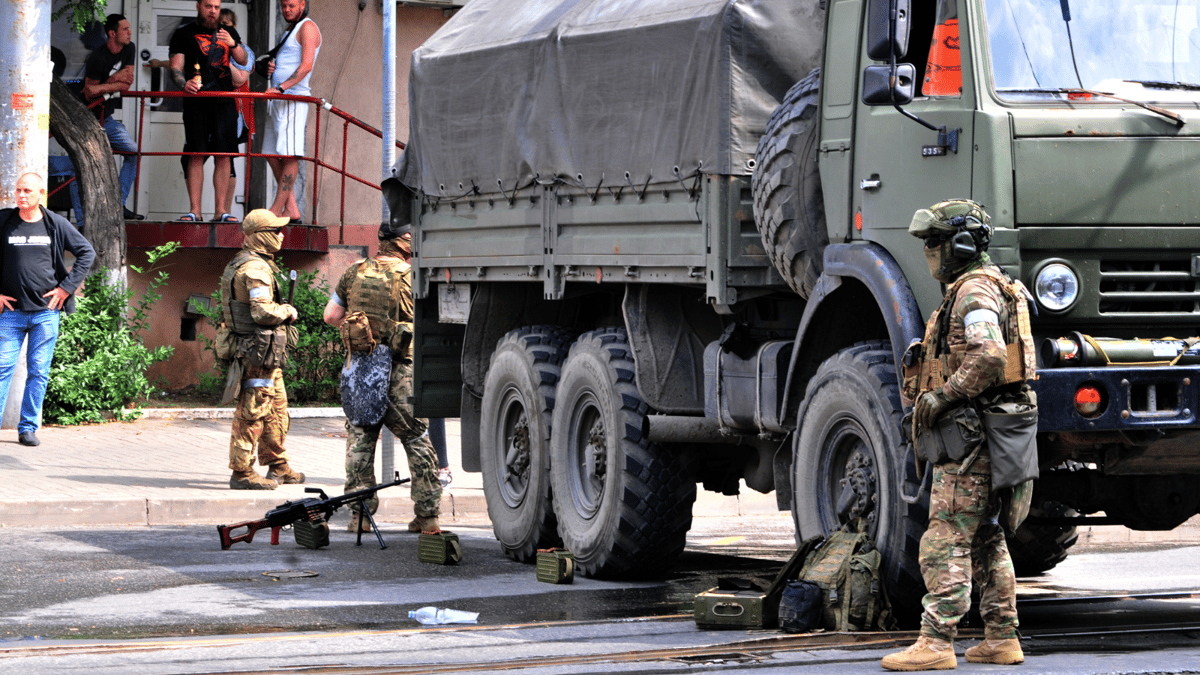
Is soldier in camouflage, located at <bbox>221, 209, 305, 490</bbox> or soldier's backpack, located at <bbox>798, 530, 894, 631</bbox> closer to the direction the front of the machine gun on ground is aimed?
the soldier's backpack

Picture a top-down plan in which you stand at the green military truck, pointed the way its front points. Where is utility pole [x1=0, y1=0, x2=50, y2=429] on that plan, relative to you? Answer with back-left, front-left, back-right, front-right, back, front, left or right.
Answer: back

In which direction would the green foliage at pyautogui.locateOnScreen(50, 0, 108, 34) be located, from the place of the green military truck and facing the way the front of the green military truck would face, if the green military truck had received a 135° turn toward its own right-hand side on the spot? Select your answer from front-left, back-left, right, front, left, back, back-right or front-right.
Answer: front-right

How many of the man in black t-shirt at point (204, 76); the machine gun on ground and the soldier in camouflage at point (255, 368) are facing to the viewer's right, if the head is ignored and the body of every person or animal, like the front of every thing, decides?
2

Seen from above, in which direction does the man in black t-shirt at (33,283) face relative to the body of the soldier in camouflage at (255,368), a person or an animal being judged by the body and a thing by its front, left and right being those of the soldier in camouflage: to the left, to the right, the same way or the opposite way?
to the right

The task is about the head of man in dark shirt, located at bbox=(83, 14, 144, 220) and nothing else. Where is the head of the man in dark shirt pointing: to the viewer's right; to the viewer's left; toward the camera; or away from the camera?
to the viewer's right

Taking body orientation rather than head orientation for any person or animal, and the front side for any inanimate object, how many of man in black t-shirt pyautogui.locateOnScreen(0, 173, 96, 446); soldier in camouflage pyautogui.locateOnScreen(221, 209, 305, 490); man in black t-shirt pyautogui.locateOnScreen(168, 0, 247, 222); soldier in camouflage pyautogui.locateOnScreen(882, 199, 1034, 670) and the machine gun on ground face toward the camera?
2

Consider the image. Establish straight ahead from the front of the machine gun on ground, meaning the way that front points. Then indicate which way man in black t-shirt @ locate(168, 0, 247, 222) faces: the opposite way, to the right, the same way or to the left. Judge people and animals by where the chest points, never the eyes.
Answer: to the right

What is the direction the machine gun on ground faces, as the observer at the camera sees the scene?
facing to the right of the viewer

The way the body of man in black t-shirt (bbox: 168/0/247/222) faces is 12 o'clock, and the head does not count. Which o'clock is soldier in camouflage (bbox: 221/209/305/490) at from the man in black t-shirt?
The soldier in camouflage is roughly at 12 o'clock from the man in black t-shirt.

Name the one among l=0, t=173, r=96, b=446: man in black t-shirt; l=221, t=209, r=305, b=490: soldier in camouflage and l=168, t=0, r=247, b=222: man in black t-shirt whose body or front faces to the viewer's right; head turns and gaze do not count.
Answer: the soldier in camouflage

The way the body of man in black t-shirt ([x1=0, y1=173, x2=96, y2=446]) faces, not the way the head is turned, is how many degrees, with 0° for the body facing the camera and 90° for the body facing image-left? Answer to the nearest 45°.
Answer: approximately 0°

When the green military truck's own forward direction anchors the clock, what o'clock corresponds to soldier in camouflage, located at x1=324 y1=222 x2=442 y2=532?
The soldier in camouflage is roughly at 6 o'clock from the green military truck.
